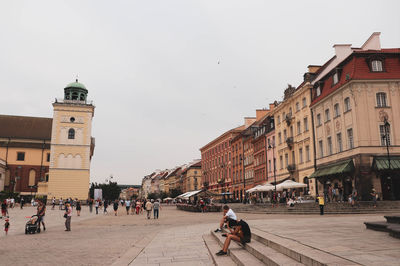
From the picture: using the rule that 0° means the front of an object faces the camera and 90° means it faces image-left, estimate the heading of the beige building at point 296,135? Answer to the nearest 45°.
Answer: approximately 45°

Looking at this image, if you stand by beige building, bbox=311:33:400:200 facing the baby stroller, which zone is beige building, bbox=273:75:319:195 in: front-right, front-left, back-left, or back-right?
back-right

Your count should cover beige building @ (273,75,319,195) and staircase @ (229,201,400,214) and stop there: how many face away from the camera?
0

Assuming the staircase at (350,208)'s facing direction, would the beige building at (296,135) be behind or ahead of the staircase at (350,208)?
behind

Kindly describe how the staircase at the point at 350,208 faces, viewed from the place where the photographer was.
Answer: facing the viewer

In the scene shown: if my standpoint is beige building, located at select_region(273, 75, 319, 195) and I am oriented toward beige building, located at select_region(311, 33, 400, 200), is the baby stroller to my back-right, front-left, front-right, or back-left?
front-right

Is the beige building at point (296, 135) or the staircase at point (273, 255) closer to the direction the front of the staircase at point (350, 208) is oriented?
the staircase

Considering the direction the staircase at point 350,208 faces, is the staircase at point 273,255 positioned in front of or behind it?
in front

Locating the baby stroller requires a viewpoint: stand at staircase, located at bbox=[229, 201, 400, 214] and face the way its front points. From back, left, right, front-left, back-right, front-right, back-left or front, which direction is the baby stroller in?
front-right

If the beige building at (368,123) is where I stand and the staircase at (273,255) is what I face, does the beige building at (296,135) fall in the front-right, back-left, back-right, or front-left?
back-right

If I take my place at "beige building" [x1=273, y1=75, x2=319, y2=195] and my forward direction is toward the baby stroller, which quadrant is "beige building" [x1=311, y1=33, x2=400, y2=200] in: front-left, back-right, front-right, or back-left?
front-left

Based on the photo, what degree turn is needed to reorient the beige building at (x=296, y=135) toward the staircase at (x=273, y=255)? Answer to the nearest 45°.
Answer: approximately 45° to its left

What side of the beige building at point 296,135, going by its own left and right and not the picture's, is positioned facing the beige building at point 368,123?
left
